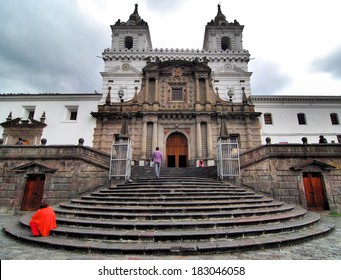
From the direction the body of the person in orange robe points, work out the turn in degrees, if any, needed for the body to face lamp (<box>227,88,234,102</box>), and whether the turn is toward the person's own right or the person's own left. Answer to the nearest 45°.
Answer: approximately 90° to the person's own right

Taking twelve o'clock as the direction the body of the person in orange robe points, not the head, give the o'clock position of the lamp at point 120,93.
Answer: The lamp is roughly at 1 o'clock from the person in orange robe.

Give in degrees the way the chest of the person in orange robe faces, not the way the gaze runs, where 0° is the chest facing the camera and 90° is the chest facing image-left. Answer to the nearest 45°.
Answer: approximately 180°

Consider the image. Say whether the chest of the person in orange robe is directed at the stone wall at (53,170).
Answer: yes

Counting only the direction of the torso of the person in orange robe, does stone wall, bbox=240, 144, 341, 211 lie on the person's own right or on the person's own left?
on the person's own right

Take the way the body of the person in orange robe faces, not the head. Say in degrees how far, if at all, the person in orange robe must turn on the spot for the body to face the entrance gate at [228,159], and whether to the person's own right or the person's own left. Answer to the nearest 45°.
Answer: approximately 90° to the person's own right

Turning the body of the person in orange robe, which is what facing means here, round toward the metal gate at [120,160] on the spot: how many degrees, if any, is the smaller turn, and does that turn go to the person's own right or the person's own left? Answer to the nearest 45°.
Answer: approximately 45° to the person's own right

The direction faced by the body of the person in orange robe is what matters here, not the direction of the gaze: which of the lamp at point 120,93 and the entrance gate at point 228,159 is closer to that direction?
the lamp
